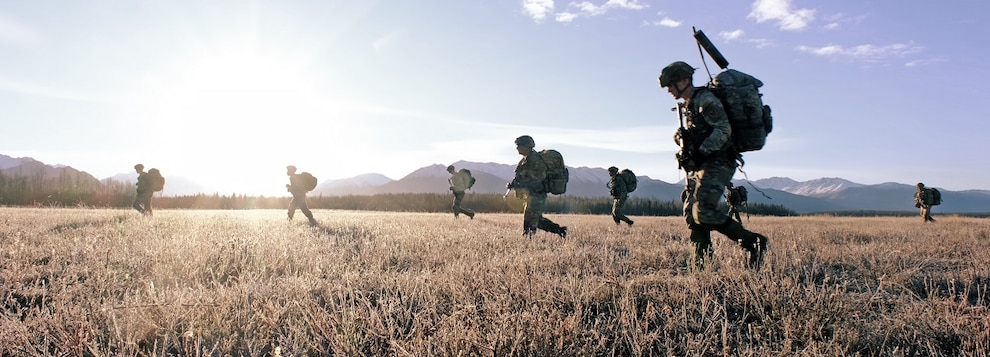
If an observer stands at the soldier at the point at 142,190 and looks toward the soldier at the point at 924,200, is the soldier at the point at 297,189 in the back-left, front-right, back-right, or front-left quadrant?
front-right

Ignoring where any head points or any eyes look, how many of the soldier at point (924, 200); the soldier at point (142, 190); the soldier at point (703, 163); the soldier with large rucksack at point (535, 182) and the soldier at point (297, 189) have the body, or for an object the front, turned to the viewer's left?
5

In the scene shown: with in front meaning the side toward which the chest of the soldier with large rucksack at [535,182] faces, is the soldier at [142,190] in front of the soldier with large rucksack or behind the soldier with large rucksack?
in front

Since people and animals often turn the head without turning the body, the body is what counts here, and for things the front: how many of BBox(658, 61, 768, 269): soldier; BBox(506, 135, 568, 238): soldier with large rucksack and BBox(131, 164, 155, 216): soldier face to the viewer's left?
3

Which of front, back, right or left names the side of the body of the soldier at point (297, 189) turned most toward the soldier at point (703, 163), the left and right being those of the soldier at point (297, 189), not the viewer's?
left

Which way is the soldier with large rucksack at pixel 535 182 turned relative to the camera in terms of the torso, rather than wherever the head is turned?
to the viewer's left

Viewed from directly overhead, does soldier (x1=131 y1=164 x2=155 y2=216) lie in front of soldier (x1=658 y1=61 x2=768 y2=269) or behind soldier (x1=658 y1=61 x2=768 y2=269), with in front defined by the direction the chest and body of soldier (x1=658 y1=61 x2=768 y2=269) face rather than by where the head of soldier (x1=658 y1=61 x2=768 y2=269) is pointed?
in front

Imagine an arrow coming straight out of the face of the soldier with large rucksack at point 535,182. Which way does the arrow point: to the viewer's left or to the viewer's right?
to the viewer's left

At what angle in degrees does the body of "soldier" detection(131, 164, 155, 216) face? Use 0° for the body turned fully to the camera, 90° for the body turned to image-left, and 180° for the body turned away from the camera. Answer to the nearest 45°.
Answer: approximately 90°

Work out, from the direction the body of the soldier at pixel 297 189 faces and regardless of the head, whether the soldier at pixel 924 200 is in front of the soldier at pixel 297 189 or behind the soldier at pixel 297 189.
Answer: behind

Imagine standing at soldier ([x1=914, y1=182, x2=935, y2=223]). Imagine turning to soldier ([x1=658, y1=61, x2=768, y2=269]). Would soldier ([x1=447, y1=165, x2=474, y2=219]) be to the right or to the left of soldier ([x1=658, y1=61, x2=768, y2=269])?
right

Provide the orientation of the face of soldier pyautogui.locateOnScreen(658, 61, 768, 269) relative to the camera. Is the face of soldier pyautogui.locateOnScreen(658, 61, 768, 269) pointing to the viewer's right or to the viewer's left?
to the viewer's left

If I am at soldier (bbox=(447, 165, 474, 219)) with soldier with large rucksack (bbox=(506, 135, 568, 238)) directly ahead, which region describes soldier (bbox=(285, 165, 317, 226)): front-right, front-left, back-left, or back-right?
front-right

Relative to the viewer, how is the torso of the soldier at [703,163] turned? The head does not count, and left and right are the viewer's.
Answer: facing to the left of the viewer

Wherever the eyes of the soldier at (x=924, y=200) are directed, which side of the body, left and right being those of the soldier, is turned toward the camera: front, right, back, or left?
left

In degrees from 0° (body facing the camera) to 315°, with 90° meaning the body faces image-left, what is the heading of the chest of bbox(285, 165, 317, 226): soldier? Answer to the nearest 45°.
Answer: approximately 90°

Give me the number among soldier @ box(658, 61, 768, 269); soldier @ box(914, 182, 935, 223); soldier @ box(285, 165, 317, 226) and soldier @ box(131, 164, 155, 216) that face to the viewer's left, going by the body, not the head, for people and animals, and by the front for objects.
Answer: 4

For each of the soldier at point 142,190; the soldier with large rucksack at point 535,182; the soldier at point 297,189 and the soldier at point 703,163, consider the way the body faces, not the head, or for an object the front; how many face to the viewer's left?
4
